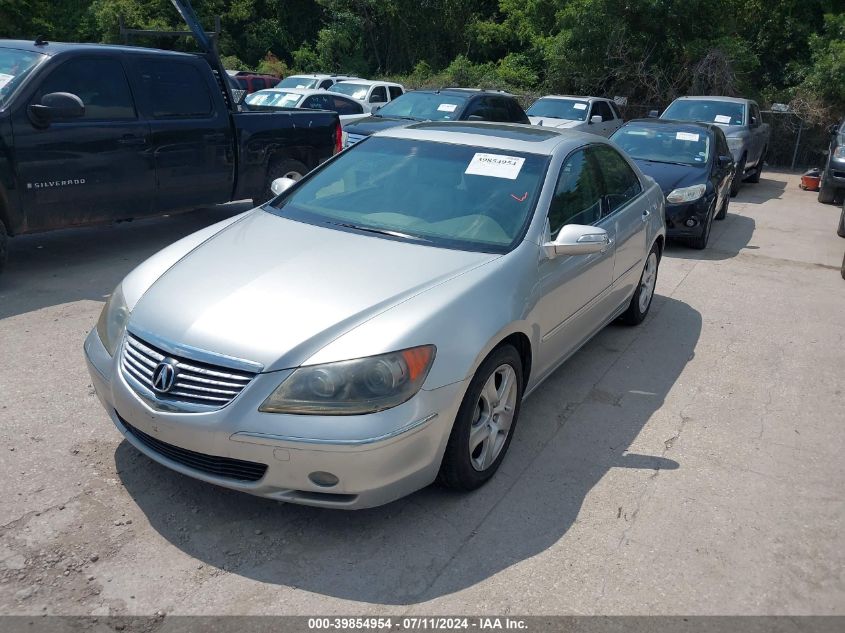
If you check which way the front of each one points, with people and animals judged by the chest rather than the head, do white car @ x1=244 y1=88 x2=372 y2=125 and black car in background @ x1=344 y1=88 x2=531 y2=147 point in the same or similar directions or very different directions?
same or similar directions

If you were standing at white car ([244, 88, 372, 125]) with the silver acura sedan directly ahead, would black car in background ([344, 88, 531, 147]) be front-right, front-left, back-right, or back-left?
front-left

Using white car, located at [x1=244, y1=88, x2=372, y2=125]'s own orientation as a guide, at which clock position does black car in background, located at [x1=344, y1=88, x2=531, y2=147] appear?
The black car in background is roughly at 9 o'clock from the white car.

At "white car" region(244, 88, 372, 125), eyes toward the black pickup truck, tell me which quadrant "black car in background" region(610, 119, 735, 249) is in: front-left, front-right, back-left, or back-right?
front-left

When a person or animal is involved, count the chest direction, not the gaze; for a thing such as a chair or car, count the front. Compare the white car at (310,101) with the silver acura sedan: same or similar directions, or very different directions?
same or similar directions

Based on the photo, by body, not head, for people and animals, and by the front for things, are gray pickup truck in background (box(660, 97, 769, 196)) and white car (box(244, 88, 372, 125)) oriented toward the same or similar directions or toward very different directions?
same or similar directions

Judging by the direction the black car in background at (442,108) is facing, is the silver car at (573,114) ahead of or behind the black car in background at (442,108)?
behind

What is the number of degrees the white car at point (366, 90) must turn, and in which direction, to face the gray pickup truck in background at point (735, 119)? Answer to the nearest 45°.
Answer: approximately 90° to its left

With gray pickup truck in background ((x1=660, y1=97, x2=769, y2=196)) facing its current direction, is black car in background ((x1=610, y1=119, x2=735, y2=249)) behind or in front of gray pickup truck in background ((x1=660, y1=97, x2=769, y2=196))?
in front

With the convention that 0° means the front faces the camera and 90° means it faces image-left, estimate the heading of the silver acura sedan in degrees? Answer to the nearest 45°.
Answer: approximately 45°

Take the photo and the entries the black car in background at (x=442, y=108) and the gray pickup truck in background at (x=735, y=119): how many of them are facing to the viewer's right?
0

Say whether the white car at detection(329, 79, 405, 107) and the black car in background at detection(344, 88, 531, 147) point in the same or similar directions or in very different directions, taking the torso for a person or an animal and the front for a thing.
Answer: same or similar directions

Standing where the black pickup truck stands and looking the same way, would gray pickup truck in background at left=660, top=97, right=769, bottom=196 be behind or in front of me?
behind

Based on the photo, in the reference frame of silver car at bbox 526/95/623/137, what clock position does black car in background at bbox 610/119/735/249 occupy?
The black car in background is roughly at 10 o'clock from the silver car.

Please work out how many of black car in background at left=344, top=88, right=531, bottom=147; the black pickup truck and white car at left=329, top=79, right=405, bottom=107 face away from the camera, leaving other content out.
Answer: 0

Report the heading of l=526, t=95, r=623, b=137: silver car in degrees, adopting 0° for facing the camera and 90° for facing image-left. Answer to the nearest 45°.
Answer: approximately 45°

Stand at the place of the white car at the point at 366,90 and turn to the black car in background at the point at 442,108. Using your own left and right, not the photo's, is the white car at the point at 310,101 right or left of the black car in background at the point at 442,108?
right

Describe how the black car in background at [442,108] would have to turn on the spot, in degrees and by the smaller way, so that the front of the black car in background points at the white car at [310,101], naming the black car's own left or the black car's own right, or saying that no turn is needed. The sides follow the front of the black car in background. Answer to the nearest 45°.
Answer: approximately 90° to the black car's own right
